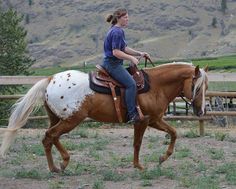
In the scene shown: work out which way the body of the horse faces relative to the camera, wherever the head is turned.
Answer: to the viewer's right

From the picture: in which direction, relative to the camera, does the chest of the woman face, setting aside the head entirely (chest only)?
to the viewer's right

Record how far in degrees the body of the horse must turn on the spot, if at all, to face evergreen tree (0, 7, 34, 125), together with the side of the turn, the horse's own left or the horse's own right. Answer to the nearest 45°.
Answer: approximately 90° to the horse's own left

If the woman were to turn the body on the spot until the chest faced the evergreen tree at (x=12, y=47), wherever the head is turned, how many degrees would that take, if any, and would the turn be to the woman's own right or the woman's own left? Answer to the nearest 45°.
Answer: approximately 90° to the woman's own left
